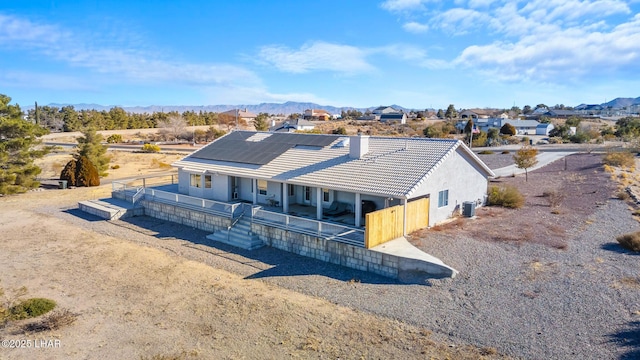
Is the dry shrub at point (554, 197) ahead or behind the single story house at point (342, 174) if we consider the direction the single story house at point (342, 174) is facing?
behind

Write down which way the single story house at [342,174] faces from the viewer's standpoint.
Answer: facing the viewer and to the left of the viewer

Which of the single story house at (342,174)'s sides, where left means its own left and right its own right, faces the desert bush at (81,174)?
right

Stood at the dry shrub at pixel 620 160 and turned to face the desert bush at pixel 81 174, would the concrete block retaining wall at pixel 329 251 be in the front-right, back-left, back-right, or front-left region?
front-left

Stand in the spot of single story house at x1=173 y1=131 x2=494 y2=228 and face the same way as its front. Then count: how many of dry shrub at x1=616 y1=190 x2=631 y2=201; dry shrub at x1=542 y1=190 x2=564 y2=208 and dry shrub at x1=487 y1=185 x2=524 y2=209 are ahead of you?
0

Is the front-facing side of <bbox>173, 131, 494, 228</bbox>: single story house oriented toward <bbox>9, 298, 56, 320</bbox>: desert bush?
yes

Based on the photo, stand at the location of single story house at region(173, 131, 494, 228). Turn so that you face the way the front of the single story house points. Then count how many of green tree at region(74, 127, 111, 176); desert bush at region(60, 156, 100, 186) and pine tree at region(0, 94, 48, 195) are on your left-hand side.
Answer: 0

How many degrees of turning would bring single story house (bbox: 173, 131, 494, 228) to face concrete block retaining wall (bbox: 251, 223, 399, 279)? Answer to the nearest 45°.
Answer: approximately 45° to its left

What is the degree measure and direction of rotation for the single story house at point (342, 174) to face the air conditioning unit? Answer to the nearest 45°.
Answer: approximately 135° to its left

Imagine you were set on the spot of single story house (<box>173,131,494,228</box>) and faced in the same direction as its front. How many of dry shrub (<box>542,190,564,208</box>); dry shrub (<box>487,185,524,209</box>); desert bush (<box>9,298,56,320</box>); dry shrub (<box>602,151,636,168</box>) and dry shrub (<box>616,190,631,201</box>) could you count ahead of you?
1

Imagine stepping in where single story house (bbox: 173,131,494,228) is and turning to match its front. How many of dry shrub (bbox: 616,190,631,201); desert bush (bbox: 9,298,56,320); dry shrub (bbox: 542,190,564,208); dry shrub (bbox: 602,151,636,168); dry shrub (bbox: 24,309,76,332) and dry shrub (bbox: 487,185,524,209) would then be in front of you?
2

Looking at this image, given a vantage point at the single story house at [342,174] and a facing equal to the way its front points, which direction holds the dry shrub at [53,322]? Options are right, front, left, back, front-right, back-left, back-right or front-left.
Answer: front

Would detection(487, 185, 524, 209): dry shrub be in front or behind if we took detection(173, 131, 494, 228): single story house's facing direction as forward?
behind

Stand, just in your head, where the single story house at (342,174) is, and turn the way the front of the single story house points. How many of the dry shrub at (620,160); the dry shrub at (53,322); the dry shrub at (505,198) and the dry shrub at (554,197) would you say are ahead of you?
1

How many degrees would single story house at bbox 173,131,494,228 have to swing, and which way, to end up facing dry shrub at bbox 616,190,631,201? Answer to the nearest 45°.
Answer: approximately 135° to its left

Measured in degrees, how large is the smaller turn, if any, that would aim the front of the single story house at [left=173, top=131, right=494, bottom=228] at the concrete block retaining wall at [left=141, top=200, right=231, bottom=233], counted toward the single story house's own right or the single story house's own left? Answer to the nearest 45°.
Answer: approximately 45° to the single story house's own right

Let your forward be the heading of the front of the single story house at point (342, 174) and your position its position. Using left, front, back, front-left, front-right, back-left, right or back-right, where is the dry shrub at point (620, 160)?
back

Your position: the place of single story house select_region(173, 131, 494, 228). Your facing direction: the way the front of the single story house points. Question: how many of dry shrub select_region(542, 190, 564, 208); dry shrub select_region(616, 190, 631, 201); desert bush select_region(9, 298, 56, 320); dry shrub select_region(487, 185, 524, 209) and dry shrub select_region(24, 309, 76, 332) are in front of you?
2
